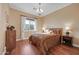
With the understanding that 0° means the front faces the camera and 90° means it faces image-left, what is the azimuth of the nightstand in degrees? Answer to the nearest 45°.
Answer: approximately 45°
